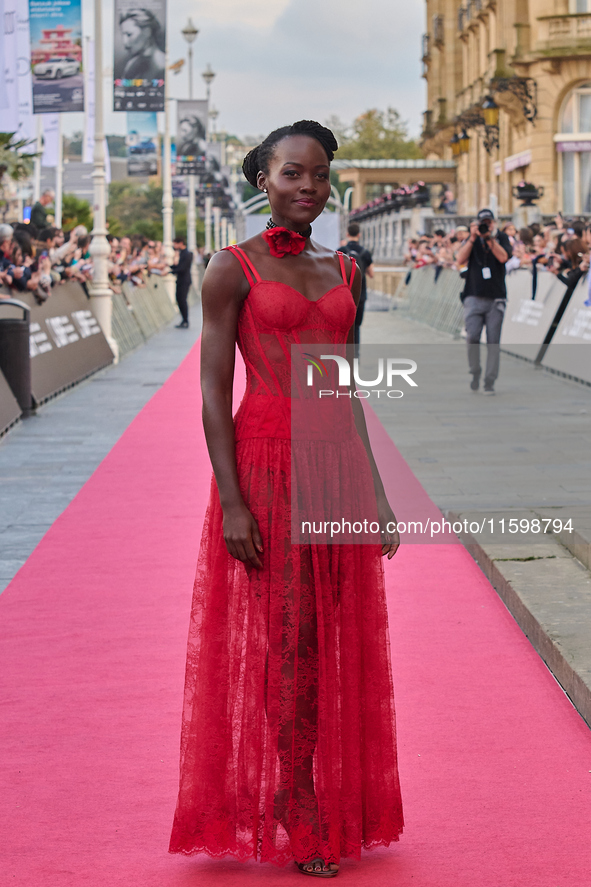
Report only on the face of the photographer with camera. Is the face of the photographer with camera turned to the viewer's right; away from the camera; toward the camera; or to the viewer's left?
toward the camera

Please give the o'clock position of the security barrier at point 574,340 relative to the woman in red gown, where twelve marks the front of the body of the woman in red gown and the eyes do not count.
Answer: The security barrier is roughly at 8 o'clock from the woman in red gown.

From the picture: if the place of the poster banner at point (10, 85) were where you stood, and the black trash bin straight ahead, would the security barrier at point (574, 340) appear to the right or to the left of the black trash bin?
left

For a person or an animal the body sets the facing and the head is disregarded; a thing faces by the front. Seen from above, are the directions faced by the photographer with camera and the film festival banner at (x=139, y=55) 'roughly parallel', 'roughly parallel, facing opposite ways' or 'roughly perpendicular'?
roughly parallel

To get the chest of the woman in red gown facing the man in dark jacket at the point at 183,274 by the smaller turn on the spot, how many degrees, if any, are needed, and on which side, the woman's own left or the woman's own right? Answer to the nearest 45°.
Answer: approximately 135° to the woman's own left

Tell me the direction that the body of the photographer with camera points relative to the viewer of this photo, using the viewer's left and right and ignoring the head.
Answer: facing the viewer

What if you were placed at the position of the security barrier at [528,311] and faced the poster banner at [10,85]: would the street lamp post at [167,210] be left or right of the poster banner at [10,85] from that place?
right

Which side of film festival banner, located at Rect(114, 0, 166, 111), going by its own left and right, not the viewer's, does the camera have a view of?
front

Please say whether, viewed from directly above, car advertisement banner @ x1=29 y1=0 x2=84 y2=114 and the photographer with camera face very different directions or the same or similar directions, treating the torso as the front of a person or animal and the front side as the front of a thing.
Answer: same or similar directions

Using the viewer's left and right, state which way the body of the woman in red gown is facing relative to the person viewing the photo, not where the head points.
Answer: facing the viewer and to the right of the viewer

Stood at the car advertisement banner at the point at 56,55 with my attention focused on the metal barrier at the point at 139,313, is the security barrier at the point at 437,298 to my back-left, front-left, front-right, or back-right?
front-right

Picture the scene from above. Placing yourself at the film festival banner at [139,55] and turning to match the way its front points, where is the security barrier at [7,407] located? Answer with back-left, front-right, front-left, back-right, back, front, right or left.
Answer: front

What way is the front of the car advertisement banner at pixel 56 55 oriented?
toward the camera
